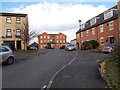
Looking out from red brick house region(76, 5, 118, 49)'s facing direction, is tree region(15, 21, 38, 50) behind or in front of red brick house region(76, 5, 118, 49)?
in front

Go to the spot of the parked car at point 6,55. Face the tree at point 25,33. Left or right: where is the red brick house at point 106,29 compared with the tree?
right

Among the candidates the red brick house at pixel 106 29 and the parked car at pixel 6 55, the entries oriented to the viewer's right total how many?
0

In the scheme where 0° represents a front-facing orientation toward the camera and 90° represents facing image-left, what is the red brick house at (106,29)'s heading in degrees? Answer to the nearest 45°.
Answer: approximately 45°

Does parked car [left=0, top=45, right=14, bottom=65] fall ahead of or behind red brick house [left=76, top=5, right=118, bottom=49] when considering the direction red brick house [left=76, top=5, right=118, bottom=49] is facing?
ahead
